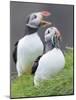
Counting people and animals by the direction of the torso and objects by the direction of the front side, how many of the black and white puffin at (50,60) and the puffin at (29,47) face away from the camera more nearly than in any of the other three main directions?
0

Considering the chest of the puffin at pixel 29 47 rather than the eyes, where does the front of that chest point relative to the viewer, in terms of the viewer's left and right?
facing the viewer and to the right of the viewer
